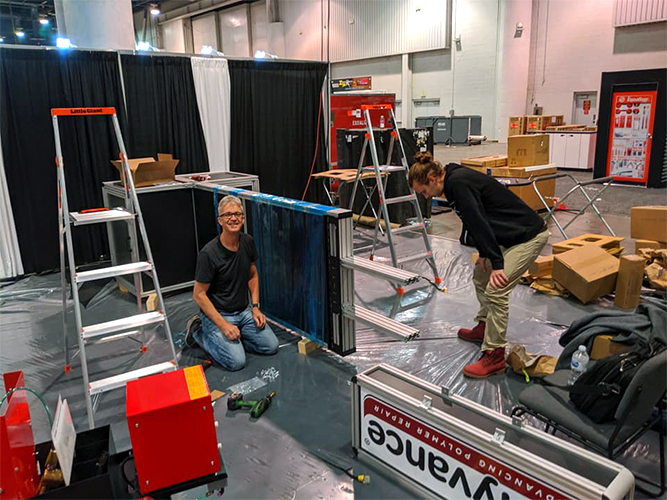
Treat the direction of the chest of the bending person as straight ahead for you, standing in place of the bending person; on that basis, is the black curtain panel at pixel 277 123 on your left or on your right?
on your right

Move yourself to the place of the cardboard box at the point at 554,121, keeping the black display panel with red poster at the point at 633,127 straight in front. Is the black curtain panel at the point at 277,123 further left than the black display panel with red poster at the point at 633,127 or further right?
right

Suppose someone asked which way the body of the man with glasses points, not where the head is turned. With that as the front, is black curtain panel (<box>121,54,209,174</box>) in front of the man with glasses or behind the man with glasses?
behind

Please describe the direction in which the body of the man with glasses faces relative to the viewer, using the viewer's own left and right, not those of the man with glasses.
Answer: facing the viewer and to the right of the viewer

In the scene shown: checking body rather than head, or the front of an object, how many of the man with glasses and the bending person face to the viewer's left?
1

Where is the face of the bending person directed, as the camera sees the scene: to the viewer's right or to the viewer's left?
to the viewer's left

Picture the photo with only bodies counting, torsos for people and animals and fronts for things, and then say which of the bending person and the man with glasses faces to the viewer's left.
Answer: the bending person

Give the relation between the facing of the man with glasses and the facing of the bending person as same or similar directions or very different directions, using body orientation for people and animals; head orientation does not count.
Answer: very different directions

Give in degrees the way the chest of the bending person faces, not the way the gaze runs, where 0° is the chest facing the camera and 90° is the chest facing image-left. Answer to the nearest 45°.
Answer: approximately 90°

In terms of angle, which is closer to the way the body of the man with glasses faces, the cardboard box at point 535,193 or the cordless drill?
the cordless drill

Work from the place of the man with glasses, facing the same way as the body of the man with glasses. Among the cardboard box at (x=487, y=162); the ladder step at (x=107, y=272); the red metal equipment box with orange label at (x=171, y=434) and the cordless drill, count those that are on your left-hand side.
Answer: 1

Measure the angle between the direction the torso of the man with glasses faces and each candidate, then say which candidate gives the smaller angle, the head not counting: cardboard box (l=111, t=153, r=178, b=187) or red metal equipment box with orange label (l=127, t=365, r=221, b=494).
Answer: the red metal equipment box with orange label

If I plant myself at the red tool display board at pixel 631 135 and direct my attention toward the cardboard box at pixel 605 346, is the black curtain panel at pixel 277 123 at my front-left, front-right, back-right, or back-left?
front-right

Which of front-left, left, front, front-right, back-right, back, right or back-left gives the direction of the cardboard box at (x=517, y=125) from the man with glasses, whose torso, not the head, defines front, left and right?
left

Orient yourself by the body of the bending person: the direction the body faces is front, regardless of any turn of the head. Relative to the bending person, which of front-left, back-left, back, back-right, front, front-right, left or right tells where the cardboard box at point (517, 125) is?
right

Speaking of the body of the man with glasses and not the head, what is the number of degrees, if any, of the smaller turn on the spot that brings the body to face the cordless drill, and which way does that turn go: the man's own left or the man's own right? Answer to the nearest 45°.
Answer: approximately 45° to the man's own right

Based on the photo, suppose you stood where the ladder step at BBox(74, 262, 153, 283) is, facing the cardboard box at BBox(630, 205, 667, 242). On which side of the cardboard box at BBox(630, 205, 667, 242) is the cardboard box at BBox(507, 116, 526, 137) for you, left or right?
left
